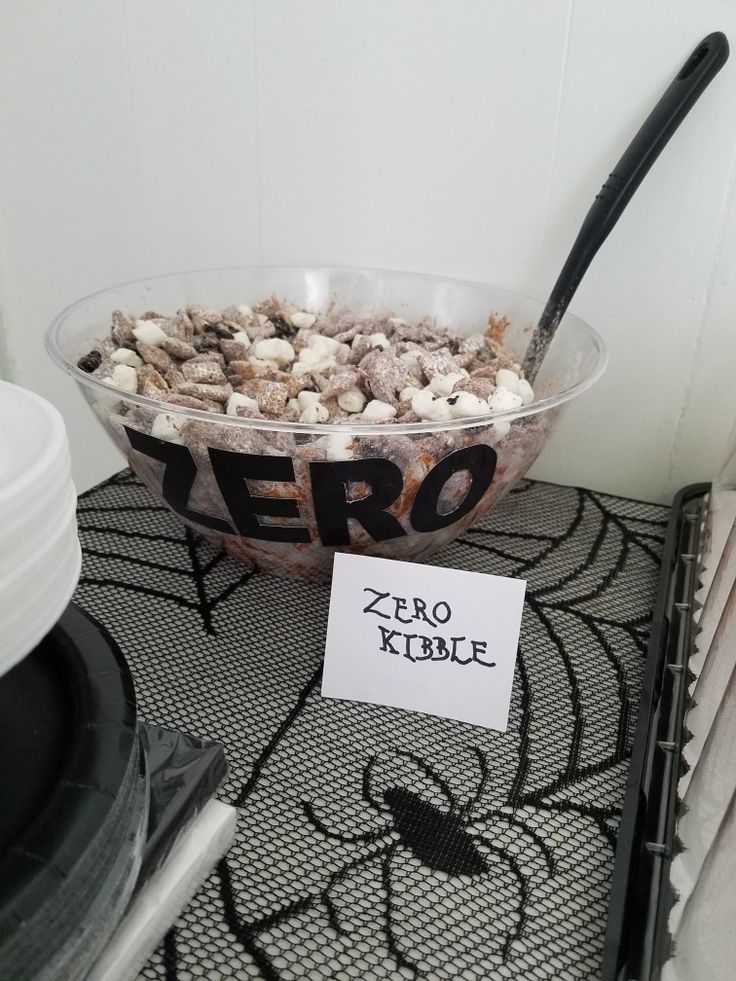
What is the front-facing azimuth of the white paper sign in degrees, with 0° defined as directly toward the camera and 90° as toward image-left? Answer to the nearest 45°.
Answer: approximately 0°
